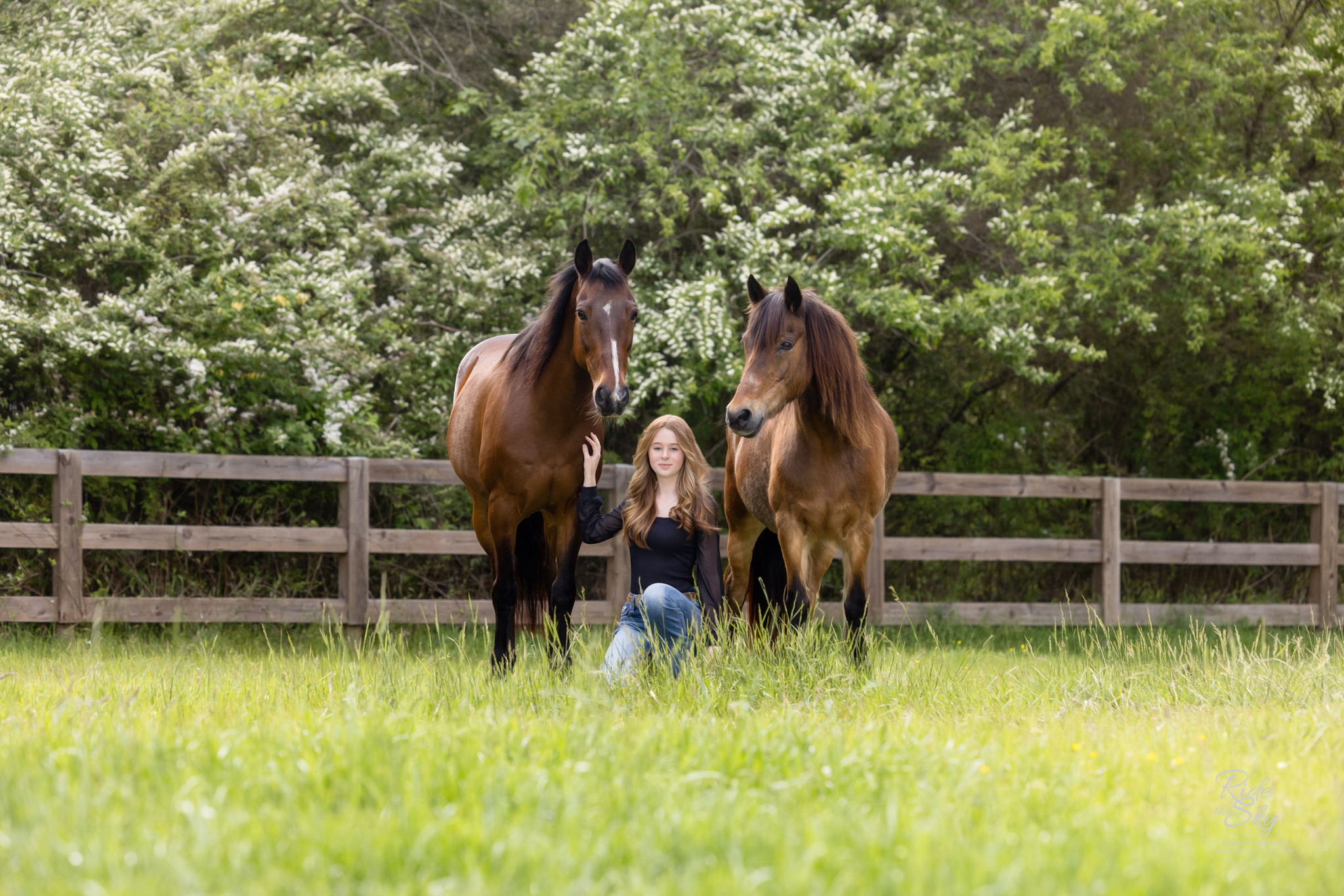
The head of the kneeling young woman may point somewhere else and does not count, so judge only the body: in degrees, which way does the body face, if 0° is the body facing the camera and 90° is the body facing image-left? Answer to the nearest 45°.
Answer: approximately 0°

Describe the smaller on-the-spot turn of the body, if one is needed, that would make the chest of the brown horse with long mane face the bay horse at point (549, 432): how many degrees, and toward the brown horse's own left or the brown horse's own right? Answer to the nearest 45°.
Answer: approximately 135° to the brown horse's own right

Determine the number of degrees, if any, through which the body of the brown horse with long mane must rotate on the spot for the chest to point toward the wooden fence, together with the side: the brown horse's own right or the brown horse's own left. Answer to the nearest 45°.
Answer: approximately 180°

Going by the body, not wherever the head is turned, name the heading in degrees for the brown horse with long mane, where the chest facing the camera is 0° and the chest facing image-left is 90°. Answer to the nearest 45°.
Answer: approximately 315°

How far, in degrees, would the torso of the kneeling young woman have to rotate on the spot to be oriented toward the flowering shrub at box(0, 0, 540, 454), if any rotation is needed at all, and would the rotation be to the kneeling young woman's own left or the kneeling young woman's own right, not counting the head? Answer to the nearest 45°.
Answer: approximately 135° to the kneeling young woman's own right

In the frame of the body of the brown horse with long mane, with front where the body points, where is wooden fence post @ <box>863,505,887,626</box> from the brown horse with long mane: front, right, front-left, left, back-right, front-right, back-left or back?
back-left
